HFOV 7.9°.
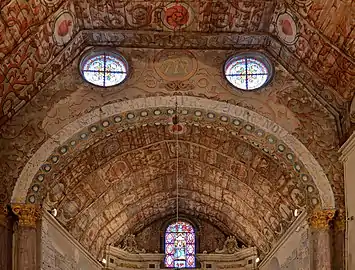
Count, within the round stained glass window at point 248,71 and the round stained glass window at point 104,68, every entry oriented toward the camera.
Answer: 2

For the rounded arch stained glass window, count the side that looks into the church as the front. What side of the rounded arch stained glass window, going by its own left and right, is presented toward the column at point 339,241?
front

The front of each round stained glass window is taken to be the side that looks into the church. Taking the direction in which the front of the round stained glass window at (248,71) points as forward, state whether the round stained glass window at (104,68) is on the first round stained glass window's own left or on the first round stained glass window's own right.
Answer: on the first round stained glass window's own right

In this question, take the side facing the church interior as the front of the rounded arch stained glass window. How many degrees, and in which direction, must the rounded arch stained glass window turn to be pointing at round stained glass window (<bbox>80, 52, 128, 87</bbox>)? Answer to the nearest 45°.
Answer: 0° — it already faces it

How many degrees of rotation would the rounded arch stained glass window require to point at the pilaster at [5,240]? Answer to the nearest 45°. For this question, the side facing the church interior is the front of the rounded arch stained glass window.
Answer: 0° — it already faces it
